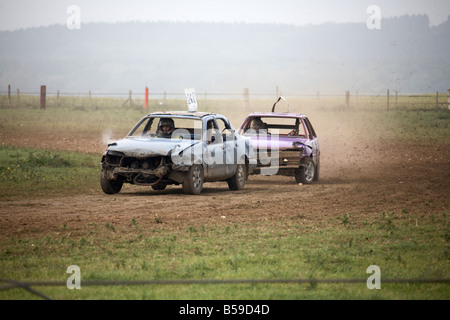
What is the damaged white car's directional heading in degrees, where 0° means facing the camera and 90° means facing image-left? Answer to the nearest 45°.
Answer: approximately 45°

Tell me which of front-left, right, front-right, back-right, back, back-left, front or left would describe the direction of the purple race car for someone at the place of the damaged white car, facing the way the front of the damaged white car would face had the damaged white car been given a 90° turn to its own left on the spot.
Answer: left

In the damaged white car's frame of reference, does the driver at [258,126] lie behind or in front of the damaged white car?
behind
